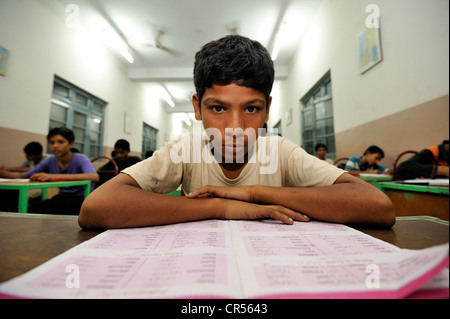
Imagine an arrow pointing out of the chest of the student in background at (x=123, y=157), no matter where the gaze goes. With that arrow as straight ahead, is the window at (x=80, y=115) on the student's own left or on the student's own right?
on the student's own right

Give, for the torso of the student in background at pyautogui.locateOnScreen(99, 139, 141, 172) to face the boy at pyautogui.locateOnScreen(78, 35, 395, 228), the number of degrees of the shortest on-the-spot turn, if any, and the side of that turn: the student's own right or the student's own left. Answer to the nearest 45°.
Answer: approximately 45° to the student's own left

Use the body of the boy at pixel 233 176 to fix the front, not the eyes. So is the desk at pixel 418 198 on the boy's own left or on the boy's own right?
on the boy's own left

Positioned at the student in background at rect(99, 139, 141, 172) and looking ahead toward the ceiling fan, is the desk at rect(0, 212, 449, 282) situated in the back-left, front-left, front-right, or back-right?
back-right

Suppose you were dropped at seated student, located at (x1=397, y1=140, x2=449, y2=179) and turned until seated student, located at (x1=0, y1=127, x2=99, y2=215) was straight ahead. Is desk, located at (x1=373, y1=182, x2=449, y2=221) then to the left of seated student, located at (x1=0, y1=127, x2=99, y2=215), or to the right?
left

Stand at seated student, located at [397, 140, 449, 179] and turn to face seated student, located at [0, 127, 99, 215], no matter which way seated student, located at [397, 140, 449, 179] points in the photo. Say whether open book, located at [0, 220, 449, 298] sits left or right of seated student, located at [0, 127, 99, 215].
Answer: left
